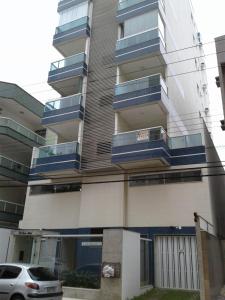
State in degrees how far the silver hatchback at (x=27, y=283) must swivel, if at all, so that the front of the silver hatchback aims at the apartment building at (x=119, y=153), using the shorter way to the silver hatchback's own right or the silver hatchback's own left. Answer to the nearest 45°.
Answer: approximately 90° to the silver hatchback's own right

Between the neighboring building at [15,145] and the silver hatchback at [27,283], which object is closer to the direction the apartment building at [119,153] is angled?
the silver hatchback

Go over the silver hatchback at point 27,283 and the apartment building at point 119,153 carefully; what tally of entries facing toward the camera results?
1

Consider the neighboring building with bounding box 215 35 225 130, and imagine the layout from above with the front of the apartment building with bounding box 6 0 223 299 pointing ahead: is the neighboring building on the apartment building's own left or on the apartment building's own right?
on the apartment building's own left

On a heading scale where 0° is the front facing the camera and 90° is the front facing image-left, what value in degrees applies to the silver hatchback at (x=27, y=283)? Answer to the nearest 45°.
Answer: approximately 135°

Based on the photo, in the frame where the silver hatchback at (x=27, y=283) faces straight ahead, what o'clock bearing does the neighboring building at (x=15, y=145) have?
The neighboring building is roughly at 1 o'clock from the silver hatchback.

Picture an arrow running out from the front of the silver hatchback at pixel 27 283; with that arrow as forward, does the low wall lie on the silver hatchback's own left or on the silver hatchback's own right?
on the silver hatchback's own right
